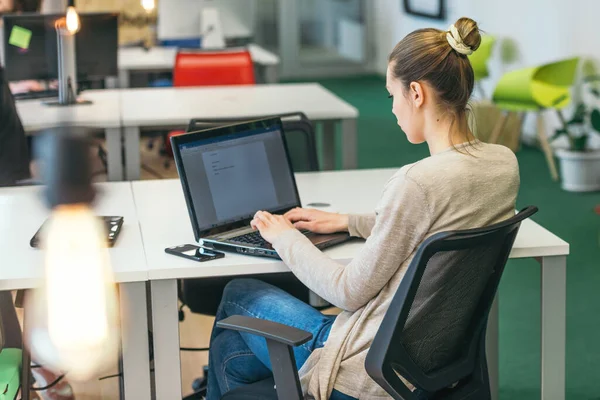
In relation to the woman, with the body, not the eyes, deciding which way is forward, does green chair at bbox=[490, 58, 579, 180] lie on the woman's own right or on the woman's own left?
on the woman's own right

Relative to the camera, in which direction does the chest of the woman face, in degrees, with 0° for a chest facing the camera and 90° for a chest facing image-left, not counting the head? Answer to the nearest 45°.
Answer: approximately 135°

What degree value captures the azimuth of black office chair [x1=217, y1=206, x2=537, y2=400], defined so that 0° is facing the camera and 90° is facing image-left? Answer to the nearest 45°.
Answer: approximately 135°

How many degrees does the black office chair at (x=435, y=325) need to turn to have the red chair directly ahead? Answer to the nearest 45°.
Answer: approximately 45° to its right

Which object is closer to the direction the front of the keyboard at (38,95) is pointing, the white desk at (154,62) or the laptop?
the laptop

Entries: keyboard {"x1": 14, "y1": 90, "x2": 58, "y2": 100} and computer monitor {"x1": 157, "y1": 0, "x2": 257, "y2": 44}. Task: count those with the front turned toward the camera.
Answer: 1

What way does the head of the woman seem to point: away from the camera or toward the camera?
away from the camera

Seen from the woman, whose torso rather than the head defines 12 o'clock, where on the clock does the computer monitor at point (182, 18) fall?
The computer monitor is roughly at 1 o'clock from the woman.

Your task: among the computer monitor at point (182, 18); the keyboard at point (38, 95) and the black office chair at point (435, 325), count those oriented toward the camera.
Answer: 1

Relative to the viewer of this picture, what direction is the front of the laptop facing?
facing the viewer and to the right of the viewer

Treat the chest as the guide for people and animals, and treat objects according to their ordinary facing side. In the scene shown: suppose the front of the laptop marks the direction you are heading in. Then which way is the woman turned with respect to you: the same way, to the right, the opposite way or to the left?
the opposite way

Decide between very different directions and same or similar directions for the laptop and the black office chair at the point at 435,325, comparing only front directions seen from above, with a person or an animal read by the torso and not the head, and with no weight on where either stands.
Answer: very different directions

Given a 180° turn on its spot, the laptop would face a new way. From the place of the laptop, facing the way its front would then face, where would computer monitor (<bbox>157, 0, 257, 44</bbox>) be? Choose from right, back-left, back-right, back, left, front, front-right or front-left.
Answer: front-right
